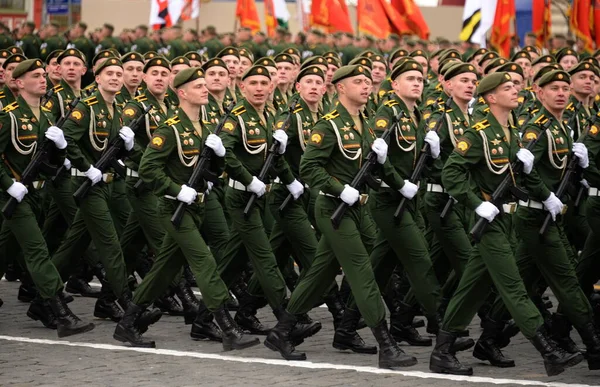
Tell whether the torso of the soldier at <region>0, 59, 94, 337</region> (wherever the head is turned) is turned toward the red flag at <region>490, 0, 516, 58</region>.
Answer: no

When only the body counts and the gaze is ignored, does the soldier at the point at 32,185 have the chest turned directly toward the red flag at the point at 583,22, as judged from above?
no

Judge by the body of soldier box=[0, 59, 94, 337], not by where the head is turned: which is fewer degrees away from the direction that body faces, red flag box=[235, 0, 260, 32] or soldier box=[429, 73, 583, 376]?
the soldier

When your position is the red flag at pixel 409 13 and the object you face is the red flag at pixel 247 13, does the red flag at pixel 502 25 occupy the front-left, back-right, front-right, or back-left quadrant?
back-left

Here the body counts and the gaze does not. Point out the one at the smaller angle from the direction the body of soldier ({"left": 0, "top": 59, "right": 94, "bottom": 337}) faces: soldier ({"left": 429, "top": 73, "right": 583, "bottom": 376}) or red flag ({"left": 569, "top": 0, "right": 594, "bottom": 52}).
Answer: the soldier
